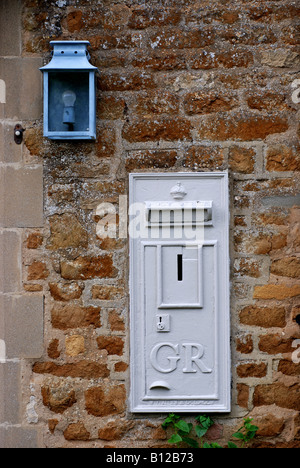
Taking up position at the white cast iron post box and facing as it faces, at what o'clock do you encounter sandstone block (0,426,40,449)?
The sandstone block is roughly at 3 o'clock from the white cast iron post box.

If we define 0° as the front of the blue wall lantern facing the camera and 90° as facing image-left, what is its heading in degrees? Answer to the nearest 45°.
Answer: approximately 0°

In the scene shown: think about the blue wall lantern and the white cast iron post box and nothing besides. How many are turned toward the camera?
2

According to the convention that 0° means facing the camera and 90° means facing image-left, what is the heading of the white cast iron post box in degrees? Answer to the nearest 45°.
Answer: approximately 0°
